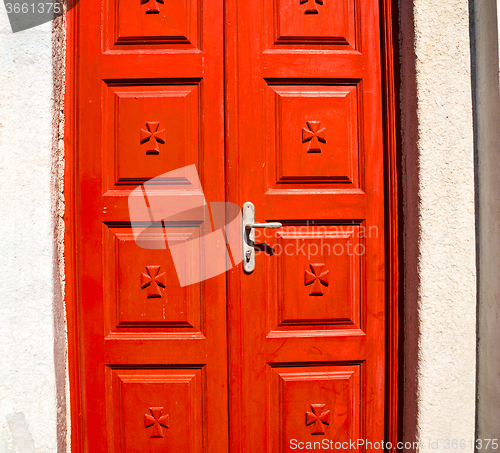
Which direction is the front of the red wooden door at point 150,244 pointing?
toward the camera

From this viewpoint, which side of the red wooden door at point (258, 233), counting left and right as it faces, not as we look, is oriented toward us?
front
